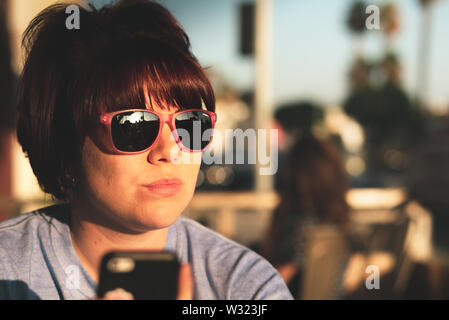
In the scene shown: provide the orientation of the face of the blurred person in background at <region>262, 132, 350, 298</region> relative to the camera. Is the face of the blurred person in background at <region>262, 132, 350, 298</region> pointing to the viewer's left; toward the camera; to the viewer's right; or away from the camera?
away from the camera

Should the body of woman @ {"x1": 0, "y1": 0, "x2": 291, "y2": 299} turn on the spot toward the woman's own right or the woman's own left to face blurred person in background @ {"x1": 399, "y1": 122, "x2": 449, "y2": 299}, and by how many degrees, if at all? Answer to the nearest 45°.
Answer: approximately 90° to the woman's own left

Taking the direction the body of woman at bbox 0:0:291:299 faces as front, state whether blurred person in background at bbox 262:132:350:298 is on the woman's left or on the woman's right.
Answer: on the woman's left

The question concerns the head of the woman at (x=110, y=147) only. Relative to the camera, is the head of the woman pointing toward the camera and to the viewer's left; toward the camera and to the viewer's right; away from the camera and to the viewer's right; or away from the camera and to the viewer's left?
toward the camera and to the viewer's right

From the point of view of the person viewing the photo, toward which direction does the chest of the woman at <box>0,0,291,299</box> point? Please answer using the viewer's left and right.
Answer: facing the viewer and to the right of the viewer

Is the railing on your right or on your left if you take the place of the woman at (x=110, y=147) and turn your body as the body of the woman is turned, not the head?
on your left
